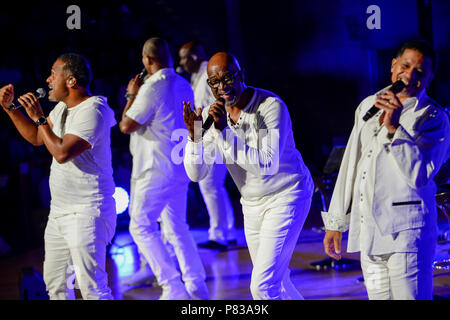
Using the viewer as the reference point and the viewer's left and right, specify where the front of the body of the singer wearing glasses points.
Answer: facing the viewer and to the left of the viewer

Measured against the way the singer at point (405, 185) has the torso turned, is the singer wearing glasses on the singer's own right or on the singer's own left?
on the singer's own right

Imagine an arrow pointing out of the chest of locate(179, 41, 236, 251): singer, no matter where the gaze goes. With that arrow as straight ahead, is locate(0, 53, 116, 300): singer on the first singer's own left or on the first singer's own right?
on the first singer's own left

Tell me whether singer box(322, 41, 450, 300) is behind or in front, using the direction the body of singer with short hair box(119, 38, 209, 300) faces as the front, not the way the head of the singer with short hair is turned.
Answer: behind

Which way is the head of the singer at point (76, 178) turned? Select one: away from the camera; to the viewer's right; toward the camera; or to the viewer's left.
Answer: to the viewer's left

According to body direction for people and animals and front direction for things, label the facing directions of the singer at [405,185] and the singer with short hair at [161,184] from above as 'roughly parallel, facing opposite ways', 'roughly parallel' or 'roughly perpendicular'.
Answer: roughly perpendicular

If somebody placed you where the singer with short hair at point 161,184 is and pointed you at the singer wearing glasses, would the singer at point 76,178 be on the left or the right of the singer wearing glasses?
right

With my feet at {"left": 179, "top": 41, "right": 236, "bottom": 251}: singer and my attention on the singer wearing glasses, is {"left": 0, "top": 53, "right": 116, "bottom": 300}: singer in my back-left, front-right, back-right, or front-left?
front-right

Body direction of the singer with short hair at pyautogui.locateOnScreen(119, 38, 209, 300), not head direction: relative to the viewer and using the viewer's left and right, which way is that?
facing away from the viewer and to the left of the viewer

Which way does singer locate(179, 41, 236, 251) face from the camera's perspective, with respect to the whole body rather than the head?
to the viewer's left

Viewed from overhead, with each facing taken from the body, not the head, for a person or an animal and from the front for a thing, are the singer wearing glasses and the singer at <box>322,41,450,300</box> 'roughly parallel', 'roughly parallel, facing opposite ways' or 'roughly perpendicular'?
roughly parallel

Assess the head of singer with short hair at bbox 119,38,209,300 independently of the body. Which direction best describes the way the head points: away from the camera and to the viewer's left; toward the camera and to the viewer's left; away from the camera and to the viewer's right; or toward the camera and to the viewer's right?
away from the camera and to the viewer's left
